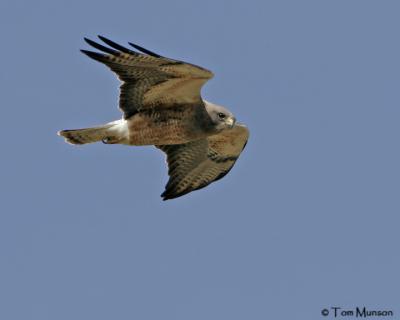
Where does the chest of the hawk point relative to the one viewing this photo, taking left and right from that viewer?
facing to the right of the viewer
